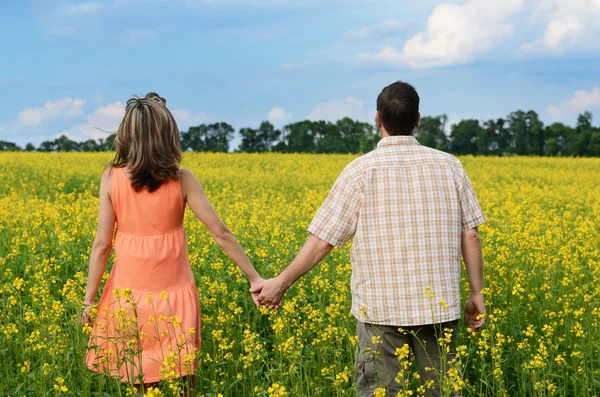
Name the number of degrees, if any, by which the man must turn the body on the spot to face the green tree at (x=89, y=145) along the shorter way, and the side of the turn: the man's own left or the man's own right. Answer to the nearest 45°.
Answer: approximately 45° to the man's own left

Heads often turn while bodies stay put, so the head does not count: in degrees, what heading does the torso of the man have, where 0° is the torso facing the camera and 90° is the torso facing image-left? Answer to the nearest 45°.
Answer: approximately 180°

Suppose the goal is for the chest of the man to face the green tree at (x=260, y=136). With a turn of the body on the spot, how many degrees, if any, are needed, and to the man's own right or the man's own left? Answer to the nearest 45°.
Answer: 0° — they already face it

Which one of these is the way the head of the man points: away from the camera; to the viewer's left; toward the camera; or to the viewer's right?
away from the camera
